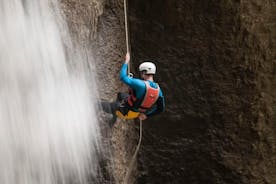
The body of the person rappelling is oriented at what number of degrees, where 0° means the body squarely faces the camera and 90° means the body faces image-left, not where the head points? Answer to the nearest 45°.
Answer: approximately 135°

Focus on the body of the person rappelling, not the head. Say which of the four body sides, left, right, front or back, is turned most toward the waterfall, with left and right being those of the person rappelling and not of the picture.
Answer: left
